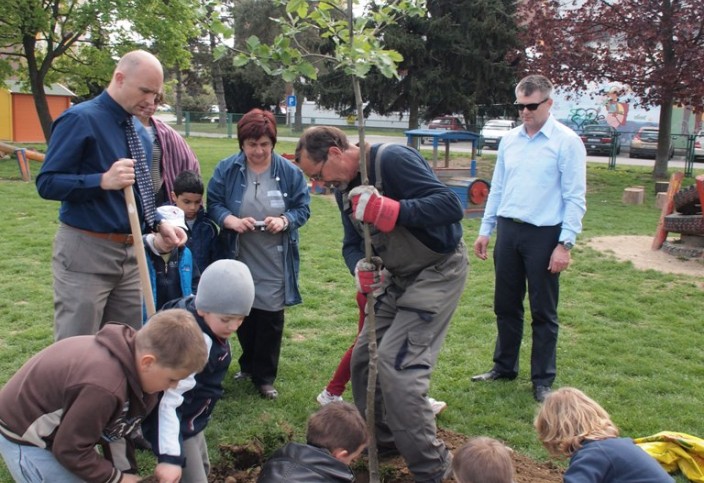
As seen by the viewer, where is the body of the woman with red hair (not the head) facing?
toward the camera

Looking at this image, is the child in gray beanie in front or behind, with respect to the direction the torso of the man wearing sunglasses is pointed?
in front

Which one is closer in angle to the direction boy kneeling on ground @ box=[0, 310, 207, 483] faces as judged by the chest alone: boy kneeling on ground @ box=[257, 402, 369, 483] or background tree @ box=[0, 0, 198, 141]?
the boy kneeling on ground

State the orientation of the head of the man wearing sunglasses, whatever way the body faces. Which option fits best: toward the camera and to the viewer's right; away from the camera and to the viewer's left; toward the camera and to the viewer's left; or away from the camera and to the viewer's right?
toward the camera and to the viewer's left

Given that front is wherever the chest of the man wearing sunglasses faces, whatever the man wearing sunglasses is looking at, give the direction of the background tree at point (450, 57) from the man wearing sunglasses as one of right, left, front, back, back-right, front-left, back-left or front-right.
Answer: back-right

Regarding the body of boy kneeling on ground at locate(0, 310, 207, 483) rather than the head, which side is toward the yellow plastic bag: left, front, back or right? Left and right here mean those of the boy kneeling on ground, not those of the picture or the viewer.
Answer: front

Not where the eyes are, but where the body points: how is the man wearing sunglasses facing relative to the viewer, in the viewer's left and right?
facing the viewer and to the left of the viewer

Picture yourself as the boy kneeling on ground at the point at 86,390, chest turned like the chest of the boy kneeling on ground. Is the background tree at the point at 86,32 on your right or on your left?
on your left

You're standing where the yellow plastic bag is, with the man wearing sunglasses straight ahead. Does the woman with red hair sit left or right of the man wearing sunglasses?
left

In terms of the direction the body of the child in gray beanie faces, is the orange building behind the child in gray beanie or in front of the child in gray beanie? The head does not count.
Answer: behind

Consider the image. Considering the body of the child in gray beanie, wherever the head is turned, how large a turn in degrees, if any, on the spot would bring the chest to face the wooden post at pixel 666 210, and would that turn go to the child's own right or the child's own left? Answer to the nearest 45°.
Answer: approximately 90° to the child's own left

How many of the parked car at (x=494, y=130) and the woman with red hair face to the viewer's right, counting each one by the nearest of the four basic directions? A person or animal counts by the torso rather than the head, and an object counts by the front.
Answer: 0

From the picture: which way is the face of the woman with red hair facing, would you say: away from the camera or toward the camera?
toward the camera

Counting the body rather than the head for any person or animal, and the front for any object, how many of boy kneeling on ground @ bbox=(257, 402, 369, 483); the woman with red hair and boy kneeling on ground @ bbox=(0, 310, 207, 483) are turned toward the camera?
1

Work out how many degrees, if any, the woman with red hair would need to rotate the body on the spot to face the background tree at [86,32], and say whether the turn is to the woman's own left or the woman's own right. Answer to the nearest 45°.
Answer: approximately 180°

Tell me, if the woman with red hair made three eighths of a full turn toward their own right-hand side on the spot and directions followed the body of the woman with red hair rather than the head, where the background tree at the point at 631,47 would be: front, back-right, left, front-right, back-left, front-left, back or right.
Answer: right
